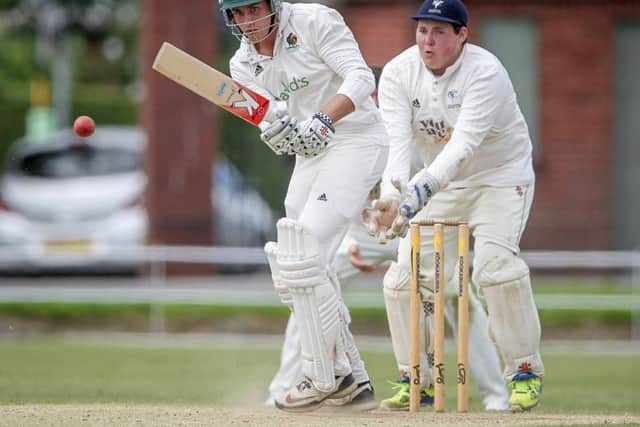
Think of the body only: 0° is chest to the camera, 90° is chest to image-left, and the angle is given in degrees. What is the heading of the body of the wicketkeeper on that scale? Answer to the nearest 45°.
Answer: approximately 45°

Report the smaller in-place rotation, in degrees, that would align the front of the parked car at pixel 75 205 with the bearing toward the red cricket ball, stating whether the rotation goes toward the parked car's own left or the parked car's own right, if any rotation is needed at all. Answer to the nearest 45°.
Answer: approximately 180°

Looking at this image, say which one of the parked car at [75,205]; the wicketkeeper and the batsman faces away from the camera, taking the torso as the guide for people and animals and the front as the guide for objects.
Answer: the parked car

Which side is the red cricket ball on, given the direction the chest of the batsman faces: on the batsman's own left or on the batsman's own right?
on the batsman's own right

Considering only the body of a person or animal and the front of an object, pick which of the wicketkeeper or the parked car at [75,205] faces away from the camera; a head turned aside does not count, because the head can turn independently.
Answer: the parked car

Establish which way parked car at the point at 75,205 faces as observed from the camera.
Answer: facing away from the viewer

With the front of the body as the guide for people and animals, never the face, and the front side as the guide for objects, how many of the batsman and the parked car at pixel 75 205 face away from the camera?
1

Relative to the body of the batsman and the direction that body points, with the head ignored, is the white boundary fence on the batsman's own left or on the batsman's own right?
on the batsman's own right

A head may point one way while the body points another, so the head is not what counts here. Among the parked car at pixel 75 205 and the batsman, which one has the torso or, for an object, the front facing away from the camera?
the parked car

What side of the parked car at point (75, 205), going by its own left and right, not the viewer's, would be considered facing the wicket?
back

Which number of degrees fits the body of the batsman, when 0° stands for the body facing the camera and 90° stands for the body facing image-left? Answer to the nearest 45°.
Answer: approximately 45°
